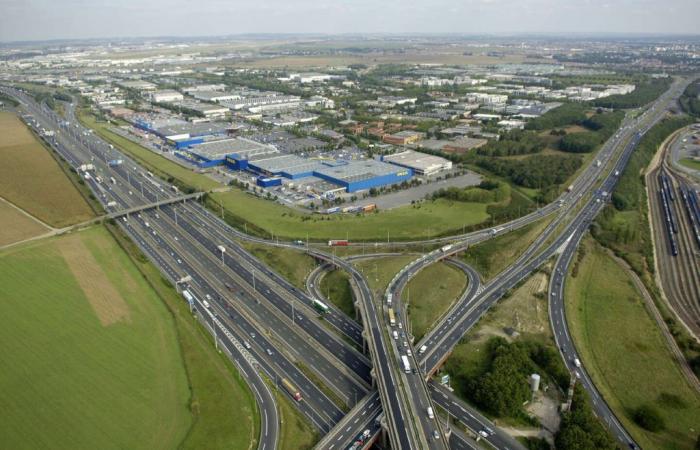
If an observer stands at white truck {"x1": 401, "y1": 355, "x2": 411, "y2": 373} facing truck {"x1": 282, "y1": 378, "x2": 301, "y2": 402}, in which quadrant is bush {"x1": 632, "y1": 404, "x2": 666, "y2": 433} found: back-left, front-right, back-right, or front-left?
back-left

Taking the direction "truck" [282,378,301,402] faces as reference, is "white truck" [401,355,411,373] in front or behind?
in front
